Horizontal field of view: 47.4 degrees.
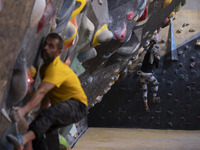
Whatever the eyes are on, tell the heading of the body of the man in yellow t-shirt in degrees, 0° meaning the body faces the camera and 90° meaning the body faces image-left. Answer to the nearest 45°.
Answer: approximately 90°
